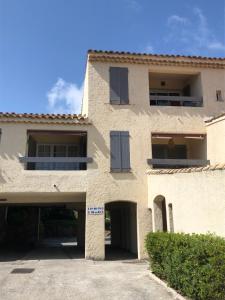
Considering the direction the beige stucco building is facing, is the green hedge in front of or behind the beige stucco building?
in front

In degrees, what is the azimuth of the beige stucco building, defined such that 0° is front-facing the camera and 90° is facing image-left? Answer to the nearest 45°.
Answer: approximately 0°
